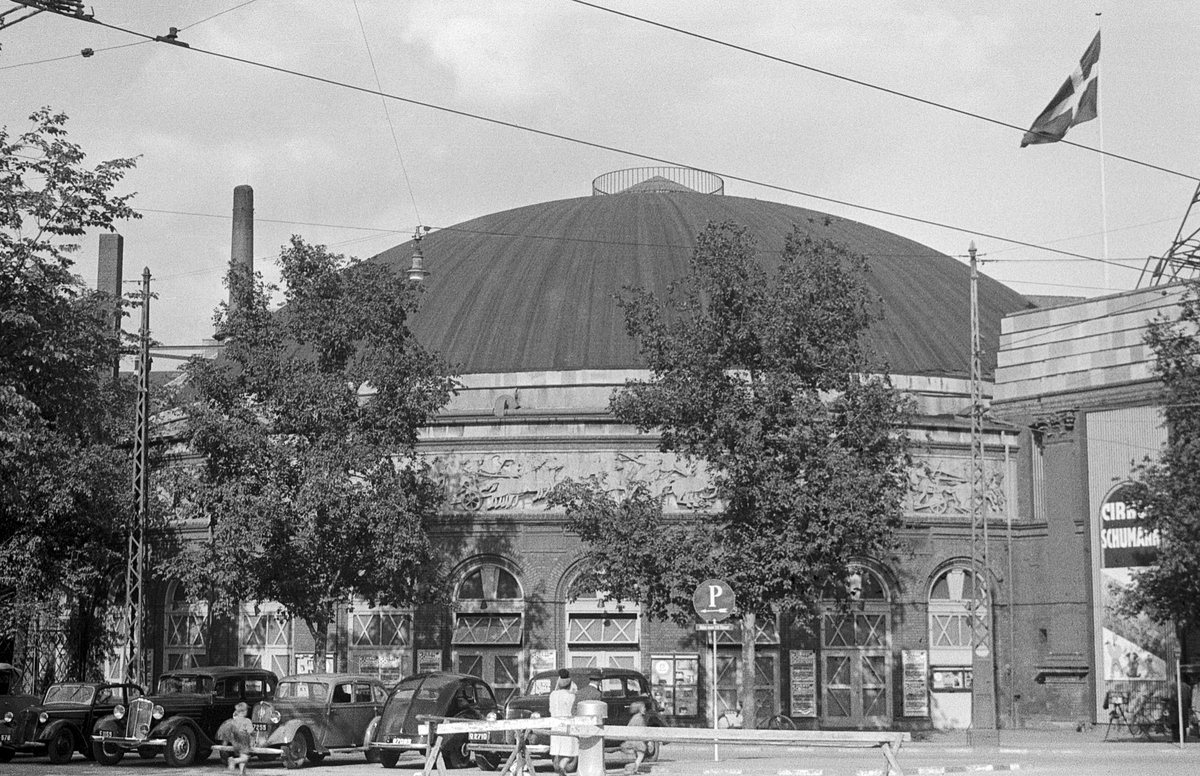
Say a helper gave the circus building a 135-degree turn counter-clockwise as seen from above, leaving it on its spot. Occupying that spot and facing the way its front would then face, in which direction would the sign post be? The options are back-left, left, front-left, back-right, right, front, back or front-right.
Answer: back-right

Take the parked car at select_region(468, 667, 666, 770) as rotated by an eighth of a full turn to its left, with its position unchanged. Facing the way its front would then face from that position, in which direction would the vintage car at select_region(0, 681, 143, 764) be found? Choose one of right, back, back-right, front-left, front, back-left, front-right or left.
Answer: right

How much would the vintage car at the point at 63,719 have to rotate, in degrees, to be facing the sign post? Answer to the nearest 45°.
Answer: approximately 90° to its left

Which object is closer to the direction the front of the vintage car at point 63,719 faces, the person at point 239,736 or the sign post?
the person

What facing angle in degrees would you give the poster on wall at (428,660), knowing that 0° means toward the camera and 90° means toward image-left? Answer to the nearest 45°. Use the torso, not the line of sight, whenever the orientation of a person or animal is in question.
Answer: approximately 0°

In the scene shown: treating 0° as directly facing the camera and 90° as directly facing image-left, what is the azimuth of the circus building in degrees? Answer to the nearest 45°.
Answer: approximately 0°

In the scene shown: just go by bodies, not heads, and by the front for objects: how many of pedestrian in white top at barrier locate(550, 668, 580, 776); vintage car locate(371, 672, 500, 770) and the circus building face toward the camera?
1

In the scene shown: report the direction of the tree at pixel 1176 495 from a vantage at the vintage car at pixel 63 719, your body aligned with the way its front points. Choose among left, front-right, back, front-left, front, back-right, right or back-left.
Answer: back-left

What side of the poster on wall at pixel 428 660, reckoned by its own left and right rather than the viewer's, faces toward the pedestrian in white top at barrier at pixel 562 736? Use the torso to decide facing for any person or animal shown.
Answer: front

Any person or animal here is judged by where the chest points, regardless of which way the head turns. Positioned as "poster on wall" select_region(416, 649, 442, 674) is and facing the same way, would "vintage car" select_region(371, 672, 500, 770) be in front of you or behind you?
in front

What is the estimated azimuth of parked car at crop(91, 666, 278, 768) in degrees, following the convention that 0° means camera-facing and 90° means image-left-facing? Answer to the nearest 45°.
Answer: approximately 45°

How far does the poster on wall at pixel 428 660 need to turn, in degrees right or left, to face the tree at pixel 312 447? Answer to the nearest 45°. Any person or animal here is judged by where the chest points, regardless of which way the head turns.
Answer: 0° — it already faces it
